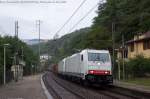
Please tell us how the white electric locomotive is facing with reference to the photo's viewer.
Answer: facing the viewer and to the right of the viewer
